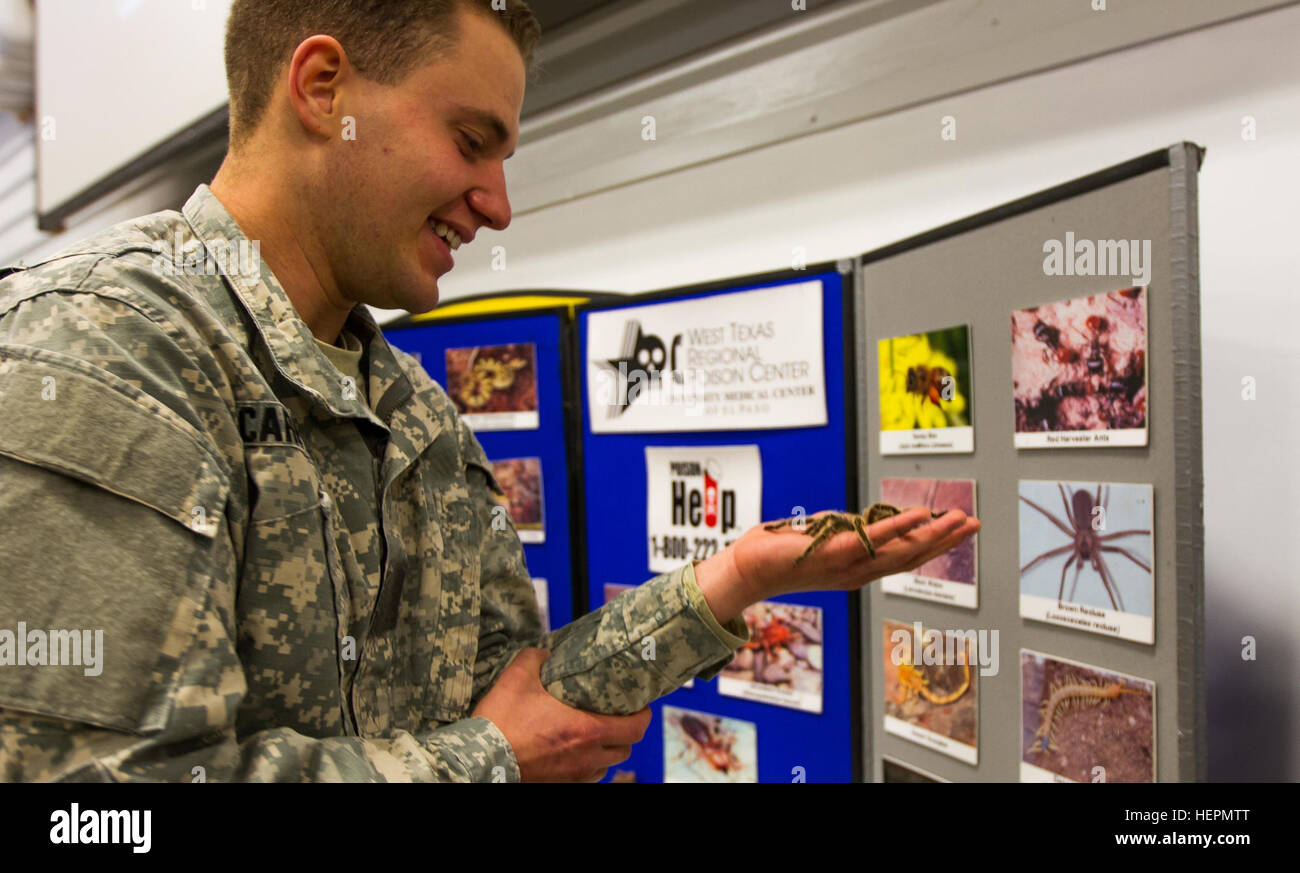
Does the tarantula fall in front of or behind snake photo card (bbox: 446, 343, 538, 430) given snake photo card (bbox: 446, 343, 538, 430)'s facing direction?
in front

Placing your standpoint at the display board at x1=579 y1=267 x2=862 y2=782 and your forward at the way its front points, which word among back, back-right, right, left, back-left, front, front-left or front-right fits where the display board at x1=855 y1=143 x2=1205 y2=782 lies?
left

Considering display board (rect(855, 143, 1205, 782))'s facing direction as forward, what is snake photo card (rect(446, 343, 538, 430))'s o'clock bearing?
The snake photo card is roughly at 2 o'clock from the display board.

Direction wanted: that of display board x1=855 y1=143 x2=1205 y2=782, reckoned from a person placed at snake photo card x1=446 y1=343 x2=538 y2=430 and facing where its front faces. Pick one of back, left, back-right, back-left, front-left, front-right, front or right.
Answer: front-left

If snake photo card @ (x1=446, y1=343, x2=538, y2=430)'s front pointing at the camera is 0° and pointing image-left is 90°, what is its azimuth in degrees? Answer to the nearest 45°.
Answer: approximately 0°

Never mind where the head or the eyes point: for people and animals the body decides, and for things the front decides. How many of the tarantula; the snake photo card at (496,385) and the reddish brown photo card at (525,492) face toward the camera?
2

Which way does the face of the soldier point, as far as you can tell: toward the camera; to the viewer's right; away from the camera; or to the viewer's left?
to the viewer's right

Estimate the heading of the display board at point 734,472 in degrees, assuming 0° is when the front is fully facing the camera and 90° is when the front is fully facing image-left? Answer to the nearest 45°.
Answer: approximately 45°
